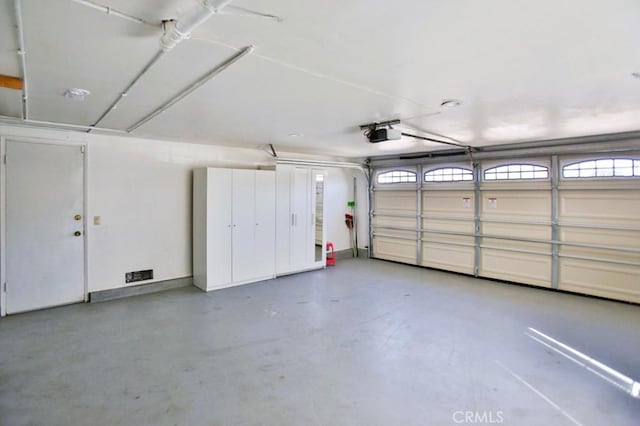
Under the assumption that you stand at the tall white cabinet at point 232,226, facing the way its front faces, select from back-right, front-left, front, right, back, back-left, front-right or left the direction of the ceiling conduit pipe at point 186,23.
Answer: front-right

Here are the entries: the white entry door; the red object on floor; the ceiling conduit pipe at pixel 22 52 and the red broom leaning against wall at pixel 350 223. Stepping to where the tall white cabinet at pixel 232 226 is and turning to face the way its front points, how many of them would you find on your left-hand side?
2

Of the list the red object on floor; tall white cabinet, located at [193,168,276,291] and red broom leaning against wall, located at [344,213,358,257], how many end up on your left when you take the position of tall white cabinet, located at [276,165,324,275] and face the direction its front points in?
2

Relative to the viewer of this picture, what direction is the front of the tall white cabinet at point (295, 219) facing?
facing the viewer and to the right of the viewer

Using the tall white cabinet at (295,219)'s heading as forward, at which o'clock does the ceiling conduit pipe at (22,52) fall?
The ceiling conduit pipe is roughly at 2 o'clock from the tall white cabinet.

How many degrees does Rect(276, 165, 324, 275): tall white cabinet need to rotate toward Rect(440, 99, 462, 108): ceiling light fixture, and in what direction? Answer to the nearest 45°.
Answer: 0° — it already faces it

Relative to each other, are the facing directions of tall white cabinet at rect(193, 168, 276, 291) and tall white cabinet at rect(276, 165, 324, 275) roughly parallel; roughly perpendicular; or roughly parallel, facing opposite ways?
roughly parallel

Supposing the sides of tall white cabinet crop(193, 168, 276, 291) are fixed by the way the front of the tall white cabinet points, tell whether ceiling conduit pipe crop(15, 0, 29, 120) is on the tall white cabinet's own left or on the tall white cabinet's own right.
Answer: on the tall white cabinet's own right

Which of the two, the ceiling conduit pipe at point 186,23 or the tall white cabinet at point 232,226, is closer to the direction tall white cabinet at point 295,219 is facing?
the ceiling conduit pipe

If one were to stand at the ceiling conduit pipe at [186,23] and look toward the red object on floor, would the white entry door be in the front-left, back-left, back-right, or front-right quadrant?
front-left

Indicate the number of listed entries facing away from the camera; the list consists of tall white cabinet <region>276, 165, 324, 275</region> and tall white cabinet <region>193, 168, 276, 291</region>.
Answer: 0

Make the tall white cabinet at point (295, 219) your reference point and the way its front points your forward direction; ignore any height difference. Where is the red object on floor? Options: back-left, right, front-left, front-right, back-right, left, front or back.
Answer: left

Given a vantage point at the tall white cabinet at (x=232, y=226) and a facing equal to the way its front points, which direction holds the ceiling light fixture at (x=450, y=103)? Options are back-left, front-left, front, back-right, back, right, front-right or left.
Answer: front

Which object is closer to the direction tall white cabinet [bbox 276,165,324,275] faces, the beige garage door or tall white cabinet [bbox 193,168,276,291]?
the beige garage door

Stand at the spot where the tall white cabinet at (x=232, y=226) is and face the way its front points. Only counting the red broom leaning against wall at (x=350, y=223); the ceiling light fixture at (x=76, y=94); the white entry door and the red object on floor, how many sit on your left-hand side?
2

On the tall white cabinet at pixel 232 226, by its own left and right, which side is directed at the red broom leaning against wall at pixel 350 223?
left

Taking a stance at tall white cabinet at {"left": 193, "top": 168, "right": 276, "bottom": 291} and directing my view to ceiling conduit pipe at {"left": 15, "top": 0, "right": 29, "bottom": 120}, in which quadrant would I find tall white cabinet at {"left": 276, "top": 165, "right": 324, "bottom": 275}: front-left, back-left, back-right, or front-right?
back-left
